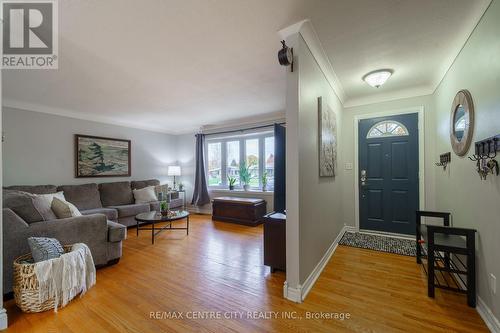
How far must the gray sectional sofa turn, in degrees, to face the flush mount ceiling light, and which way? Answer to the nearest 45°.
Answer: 0° — it already faces it

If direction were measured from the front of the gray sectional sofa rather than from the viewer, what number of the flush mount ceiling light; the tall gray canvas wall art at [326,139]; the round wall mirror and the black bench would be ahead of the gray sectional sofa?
4

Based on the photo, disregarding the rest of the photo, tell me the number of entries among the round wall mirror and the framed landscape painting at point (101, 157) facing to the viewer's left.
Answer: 1

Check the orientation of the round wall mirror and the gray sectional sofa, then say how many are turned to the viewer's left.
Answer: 1

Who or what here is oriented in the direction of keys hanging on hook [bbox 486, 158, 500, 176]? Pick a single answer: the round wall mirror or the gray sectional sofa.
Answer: the gray sectional sofa

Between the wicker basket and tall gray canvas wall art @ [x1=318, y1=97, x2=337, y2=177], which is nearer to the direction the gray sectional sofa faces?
the tall gray canvas wall art

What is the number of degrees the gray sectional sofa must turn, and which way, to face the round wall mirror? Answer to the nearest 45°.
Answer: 0° — it already faces it

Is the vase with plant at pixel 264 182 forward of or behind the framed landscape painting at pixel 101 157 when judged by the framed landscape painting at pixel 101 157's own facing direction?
forward

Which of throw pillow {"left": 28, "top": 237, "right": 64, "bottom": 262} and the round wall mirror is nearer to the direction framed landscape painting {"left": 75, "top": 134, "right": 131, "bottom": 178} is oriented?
the round wall mirror

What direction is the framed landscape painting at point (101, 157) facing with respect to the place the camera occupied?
facing the viewer and to the right of the viewer

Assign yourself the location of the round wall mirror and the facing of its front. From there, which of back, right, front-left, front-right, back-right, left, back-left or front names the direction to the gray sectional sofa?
front-left

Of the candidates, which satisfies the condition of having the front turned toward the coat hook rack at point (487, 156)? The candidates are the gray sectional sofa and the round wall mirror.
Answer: the gray sectional sofa

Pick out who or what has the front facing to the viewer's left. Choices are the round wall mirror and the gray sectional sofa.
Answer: the round wall mirror

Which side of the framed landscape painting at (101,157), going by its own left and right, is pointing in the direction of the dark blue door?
front

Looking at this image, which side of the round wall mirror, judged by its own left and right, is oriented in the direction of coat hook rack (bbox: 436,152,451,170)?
right

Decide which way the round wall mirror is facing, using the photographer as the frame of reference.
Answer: facing to the left of the viewer

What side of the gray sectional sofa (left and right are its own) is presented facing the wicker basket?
right

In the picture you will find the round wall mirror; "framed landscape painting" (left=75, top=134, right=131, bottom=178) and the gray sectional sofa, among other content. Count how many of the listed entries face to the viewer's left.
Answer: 1
